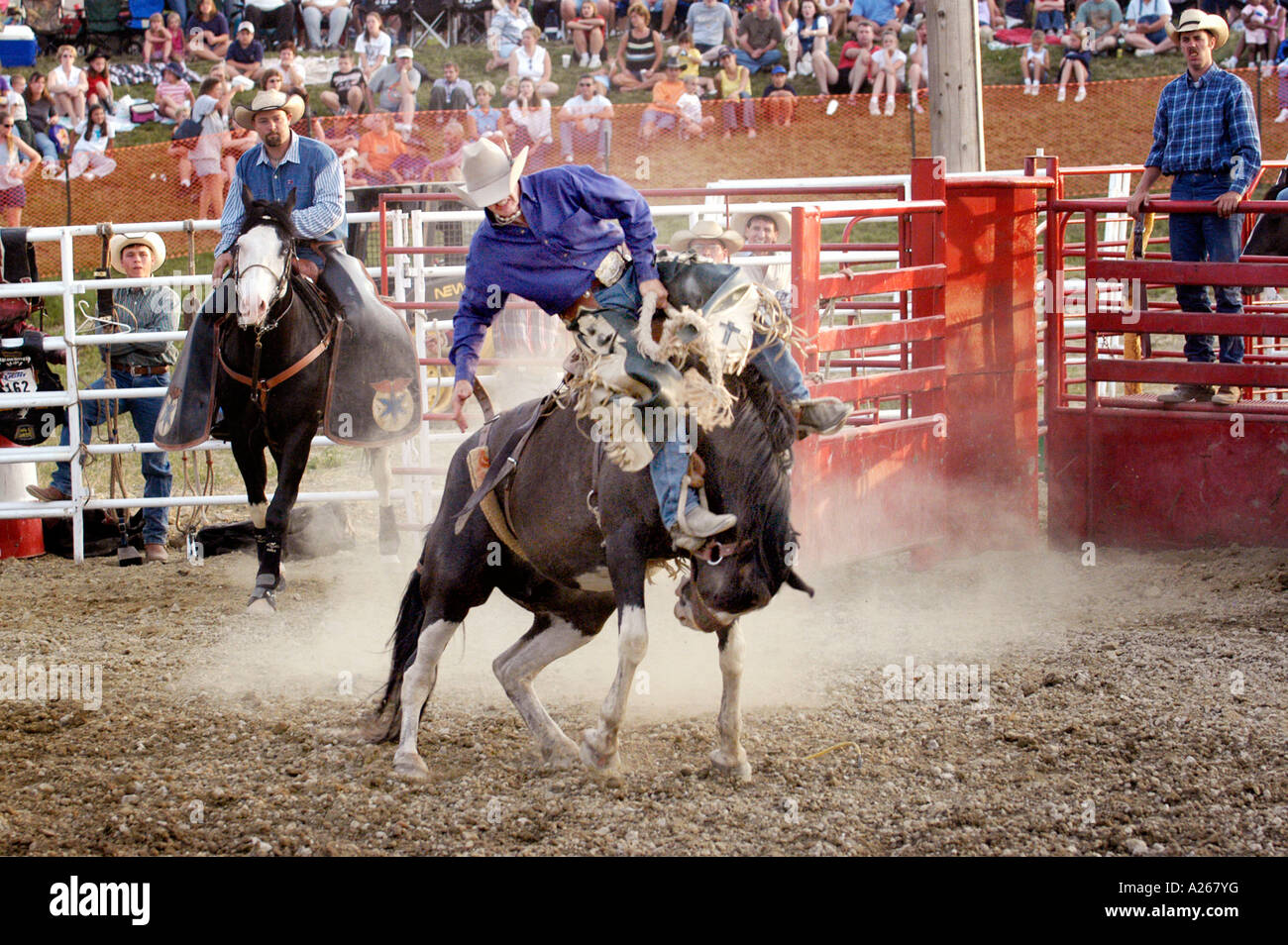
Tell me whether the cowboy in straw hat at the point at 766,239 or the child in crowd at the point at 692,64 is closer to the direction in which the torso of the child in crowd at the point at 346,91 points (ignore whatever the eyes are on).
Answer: the cowboy in straw hat

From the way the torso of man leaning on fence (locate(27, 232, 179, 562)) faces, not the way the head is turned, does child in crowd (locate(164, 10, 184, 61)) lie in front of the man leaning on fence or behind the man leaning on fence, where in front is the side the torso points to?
behind

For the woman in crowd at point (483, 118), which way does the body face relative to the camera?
toward the camera

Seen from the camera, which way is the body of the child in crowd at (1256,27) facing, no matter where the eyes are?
toward the camera

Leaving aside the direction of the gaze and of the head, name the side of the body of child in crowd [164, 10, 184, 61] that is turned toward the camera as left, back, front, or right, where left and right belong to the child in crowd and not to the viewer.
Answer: front

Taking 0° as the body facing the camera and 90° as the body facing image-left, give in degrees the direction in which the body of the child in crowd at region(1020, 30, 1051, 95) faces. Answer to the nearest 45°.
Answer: approximately 0°

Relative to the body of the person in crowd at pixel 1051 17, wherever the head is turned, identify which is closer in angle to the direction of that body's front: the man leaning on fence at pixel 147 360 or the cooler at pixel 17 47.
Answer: the man leaning on fence

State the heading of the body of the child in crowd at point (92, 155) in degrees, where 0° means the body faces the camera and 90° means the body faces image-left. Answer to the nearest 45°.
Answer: approximately 0°

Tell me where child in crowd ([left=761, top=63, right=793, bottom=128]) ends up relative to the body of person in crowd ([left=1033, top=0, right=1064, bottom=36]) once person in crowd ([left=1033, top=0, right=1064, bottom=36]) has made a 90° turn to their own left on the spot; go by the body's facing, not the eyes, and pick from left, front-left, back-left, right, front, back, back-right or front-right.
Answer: back-right

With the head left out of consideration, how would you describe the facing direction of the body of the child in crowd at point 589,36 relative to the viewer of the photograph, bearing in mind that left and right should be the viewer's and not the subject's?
facing the viewer
